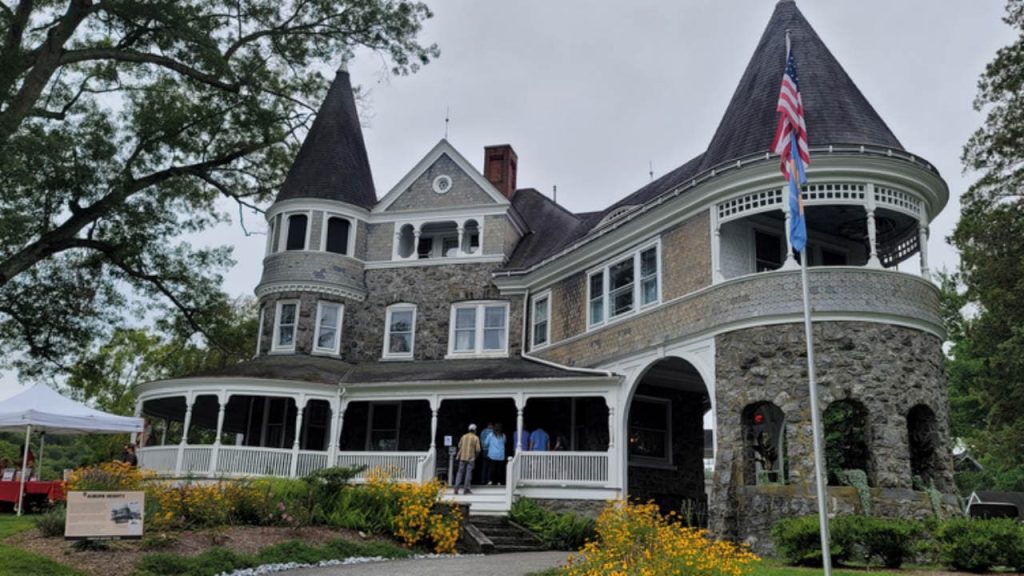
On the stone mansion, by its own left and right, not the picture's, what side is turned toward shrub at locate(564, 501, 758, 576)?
front

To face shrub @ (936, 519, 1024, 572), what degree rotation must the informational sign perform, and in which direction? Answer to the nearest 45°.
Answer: approximately 45° to its left

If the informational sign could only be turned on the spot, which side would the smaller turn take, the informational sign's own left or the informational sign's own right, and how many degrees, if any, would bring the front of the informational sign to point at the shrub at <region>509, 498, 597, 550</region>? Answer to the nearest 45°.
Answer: approximately 90° to the informational sign's own left

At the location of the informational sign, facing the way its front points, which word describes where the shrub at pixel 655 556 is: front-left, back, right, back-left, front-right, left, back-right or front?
front-left

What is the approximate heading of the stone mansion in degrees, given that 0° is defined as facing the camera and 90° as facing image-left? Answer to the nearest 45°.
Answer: approximately 0°

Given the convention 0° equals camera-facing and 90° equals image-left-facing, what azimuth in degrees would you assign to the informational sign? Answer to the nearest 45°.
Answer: approximately 0°

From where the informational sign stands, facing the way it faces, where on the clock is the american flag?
The american flag is roughly at 10 o'clock from the informational sign.

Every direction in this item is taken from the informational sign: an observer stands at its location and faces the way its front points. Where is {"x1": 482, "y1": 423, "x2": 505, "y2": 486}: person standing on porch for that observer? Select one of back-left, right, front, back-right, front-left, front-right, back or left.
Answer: back-left

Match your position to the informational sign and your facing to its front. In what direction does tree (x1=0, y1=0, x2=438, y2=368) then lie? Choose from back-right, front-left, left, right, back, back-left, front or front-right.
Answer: back

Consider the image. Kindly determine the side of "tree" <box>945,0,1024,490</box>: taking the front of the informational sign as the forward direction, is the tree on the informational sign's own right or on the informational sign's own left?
on the informational sign's own left

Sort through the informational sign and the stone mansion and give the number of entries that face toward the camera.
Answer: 2
